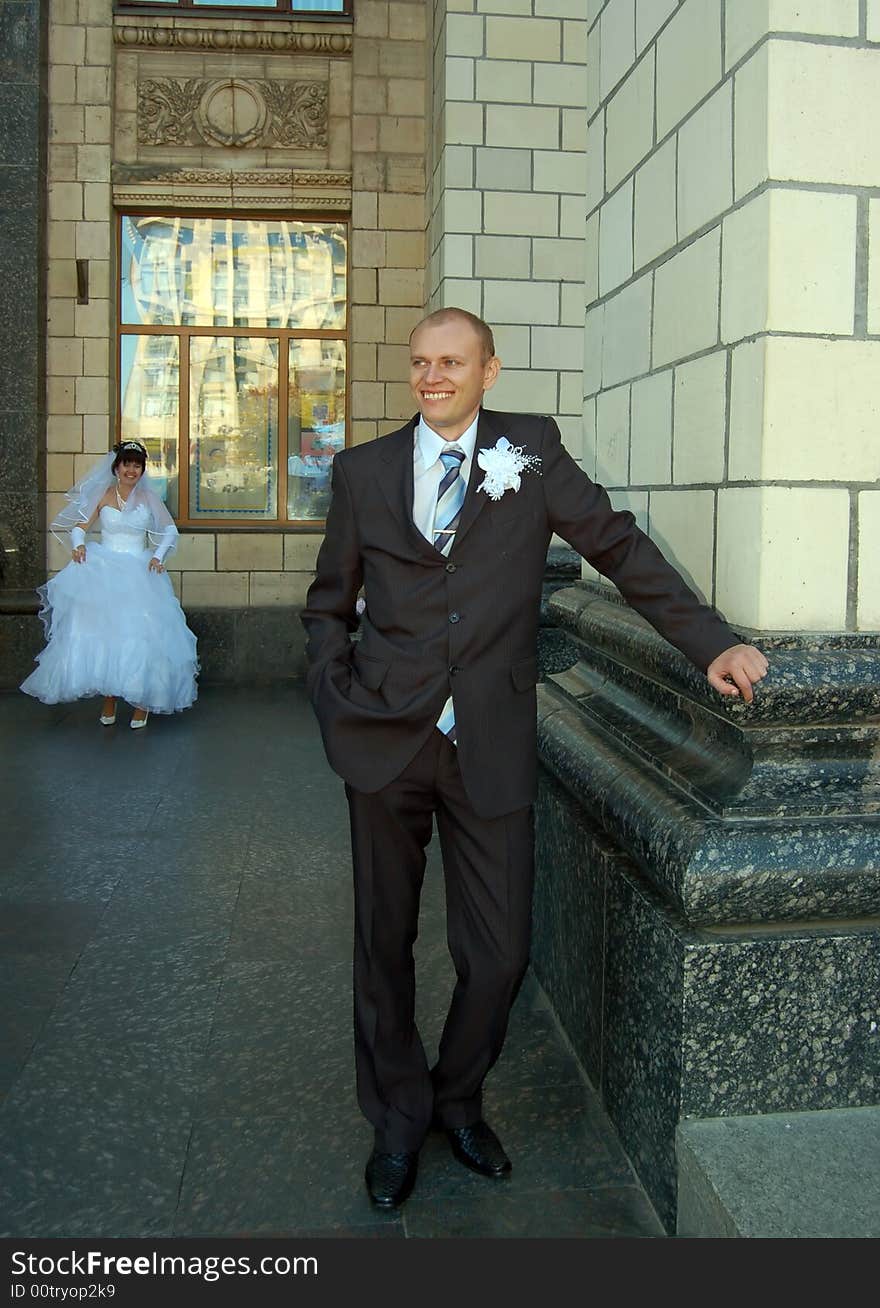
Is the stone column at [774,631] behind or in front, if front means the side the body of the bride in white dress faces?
in front

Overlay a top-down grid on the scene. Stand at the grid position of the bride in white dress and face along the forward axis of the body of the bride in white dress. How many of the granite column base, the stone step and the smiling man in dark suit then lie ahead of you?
3

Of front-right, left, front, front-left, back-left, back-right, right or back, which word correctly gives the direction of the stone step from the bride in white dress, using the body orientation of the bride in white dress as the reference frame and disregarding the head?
front

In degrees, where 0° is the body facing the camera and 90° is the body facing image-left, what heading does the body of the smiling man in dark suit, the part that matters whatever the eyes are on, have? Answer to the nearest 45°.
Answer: approximately 0°

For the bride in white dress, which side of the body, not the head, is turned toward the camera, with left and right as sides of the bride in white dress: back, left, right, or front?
front

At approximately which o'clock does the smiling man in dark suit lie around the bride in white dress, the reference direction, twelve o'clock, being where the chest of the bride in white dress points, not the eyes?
The smiling man in dark suit is roughly at 12 o'clock from the bride in white dress.

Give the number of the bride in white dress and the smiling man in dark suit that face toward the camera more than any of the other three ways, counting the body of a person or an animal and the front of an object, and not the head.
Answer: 2

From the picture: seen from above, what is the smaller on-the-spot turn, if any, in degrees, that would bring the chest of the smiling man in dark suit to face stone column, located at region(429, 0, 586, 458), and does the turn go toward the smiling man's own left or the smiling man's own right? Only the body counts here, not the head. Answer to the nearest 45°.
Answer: approximately 180°
